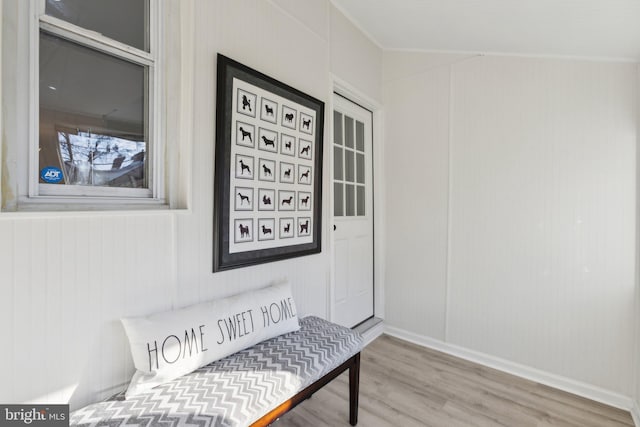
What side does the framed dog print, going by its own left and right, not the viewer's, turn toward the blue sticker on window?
right

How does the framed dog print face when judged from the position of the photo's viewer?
facing the viewer and to the right of the viewer

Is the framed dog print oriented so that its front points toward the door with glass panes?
no

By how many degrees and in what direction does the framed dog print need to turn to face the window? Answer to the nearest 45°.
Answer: approximately 90° to its right
